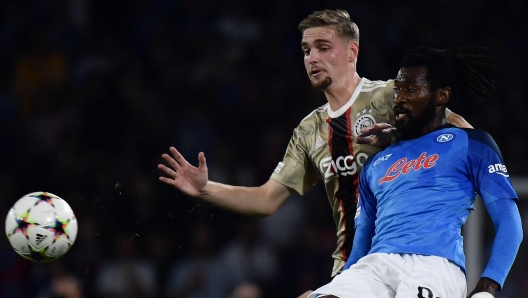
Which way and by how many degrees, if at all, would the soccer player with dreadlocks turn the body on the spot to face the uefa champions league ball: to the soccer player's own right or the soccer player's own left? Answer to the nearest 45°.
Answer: approximately 45° to the soccer player's own right

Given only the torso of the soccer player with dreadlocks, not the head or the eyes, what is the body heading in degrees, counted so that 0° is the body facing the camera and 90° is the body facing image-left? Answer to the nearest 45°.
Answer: approximately 45°

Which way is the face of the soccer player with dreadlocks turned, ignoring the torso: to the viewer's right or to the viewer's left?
to the viewer's left
